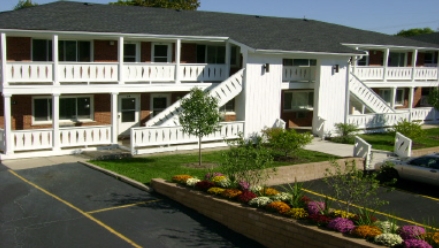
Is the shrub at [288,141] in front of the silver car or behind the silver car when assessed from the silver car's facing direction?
in front

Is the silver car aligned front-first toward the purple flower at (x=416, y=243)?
no

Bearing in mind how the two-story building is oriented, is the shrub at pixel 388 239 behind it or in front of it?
in front

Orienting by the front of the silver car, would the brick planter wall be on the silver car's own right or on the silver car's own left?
on the silver car's own left

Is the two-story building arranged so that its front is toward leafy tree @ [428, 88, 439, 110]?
no

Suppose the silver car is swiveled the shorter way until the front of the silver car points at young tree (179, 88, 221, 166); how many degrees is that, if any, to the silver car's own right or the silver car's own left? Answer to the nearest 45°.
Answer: approximately 45° to the silver car's own left

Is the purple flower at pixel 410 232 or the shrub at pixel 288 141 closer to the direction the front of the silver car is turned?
the shrub

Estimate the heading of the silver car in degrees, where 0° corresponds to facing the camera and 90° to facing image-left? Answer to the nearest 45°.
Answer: approximately 135°

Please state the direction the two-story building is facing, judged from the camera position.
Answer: facing the viewer and to the right of the viewer

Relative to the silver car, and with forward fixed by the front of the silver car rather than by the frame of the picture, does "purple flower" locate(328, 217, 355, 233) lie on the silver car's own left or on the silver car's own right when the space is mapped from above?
on the silver car's own left

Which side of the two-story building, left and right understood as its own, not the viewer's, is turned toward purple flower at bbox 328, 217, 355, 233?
front

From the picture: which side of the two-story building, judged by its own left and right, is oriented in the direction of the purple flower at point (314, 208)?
front

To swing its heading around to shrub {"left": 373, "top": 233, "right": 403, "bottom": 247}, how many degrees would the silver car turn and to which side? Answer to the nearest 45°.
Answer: approximately 135° to its left

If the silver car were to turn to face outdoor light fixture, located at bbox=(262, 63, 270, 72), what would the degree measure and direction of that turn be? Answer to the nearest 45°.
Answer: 0° — it already faces it

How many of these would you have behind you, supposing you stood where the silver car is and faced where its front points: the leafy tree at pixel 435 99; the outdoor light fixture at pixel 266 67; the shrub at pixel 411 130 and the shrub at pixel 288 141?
0
